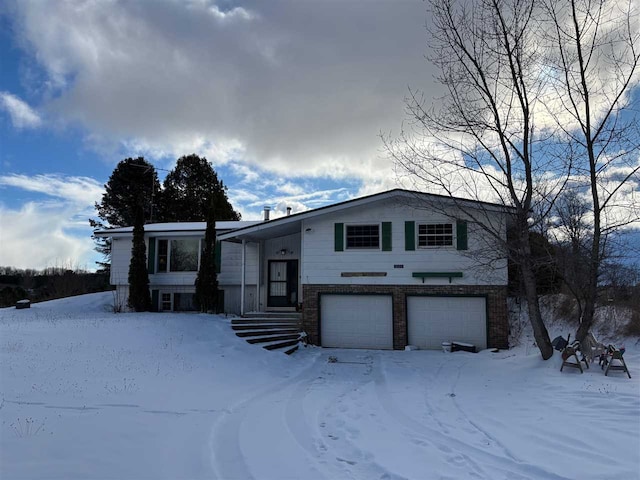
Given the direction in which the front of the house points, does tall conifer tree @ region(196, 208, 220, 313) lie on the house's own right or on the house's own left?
on the house's own right

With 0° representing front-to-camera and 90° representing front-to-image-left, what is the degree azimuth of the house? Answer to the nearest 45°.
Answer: approximately 0°

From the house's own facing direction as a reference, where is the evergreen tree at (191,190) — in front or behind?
behind

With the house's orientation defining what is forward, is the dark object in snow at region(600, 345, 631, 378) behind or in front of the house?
in front

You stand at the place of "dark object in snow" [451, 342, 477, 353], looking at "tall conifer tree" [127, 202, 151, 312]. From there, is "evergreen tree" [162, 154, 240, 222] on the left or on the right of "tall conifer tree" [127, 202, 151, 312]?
right

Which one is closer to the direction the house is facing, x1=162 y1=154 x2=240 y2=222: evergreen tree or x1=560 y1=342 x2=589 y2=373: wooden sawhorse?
the wooden sawhorse

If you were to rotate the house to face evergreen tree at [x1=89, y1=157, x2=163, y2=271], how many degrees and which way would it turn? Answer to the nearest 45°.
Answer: approximately 135° to its right

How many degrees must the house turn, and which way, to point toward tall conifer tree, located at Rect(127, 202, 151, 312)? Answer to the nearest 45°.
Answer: approximately 90° to its right

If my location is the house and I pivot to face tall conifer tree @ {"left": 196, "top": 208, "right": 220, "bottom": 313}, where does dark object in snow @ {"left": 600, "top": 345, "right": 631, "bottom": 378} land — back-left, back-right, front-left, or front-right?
back-left

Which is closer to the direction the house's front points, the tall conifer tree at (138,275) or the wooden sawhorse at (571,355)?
the wooden sawhorse
